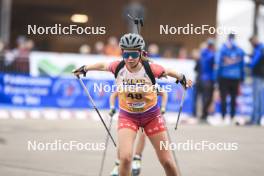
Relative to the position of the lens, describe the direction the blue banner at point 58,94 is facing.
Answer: facing the viewer

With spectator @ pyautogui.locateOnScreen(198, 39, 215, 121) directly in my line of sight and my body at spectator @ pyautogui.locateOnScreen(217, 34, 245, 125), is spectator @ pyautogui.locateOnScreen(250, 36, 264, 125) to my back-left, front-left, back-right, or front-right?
back-right

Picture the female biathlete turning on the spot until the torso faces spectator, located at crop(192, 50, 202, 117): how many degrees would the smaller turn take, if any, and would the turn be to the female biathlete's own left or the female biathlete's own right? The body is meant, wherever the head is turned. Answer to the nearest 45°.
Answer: approximately 180°

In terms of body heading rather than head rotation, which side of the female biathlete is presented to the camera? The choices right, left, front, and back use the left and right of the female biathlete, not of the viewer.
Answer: front

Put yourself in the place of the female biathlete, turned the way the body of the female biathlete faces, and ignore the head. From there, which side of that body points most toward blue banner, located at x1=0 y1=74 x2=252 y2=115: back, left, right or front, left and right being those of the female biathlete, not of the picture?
back

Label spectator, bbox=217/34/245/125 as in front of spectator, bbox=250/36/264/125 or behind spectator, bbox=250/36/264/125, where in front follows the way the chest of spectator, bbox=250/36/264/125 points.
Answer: in front

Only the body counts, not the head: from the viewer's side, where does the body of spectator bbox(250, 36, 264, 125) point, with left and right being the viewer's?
facing to the left of the viewer
